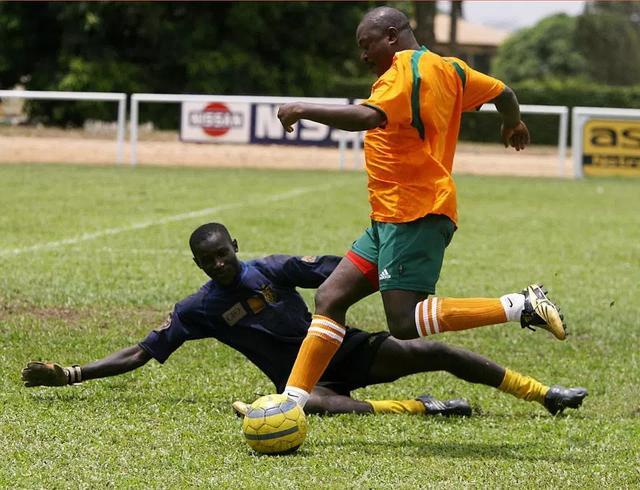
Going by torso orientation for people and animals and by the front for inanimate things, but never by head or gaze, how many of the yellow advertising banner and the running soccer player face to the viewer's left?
1

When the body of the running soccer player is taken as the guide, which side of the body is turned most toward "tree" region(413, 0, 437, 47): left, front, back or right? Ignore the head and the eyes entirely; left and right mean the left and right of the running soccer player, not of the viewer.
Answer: right

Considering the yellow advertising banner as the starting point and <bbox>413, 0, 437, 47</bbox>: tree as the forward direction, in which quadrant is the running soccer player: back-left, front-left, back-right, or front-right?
back-left

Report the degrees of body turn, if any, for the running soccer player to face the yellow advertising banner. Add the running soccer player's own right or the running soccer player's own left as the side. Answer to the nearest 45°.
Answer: approximately 90° to the running soccer player's own right

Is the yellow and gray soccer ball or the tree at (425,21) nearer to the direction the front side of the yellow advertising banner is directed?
the yellow and gray soccer ball

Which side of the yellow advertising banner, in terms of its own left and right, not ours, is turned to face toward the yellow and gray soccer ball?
front

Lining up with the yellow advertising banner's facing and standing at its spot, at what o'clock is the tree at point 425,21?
The tree is roughly at 5 o'clock from the yellow advertising banner.

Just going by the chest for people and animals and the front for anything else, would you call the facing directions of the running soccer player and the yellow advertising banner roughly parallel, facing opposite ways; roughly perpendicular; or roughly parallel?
roughly perpendicular

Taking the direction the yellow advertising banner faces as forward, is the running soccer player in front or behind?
in front

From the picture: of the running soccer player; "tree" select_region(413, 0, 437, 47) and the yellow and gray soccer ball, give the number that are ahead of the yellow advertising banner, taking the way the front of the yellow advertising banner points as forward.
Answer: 2

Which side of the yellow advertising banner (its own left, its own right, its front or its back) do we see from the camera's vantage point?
front
